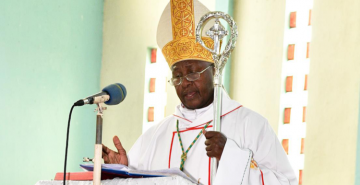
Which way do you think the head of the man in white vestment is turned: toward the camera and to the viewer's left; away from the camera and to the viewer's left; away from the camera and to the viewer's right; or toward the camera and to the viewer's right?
toward the camera and to the viewer's left

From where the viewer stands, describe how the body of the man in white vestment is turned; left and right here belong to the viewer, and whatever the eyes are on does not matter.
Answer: facing the viewer and to the left of the viewer
